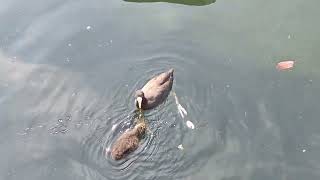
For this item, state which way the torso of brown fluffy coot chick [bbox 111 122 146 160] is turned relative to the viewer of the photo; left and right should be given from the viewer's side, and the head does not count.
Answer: facing away from the viewer and to the right of the viewer

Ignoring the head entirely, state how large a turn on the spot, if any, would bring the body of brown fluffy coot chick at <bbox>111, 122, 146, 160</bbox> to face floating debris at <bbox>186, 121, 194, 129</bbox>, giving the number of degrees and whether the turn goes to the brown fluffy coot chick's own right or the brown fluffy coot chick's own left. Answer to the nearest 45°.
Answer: approximately 45° to the brown fluffy coot chick's own right
